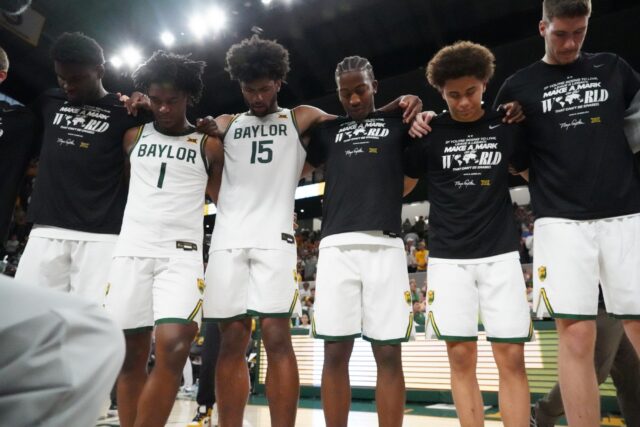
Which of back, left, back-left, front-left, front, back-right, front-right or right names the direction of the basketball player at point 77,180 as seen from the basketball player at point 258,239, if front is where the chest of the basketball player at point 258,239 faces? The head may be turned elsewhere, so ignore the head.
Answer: right

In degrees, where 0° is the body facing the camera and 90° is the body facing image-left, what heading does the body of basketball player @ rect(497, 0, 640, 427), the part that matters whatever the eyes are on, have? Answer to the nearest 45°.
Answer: approximately 0°

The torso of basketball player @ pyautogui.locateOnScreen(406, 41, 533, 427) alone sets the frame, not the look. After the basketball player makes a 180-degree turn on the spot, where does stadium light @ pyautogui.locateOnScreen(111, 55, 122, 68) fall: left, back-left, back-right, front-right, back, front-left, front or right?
front-left

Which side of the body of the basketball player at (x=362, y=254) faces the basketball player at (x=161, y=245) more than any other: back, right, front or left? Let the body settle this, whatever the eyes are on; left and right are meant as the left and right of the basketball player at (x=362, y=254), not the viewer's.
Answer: right

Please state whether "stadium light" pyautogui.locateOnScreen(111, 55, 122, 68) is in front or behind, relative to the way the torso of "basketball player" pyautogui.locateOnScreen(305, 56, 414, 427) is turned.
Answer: behind
